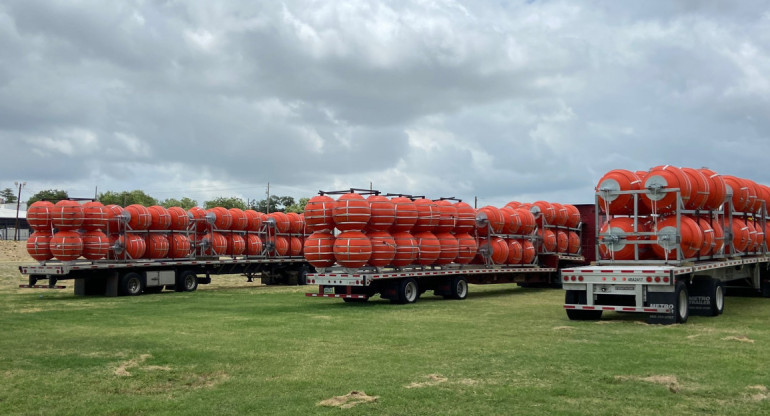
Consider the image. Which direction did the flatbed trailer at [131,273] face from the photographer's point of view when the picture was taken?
facing away from the viewer and to the right of the viewer

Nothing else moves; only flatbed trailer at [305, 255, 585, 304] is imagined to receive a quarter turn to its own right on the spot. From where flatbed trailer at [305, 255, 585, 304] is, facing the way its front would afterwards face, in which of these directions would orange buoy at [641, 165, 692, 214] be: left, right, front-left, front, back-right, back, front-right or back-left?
front

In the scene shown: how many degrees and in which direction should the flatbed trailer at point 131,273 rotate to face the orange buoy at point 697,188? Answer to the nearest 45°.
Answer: approximately 90° to its right

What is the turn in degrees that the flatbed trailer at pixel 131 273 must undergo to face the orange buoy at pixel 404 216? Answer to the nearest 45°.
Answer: approximately 90° to its right

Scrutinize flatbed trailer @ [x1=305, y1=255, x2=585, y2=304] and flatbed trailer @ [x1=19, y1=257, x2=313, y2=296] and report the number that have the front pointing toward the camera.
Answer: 0

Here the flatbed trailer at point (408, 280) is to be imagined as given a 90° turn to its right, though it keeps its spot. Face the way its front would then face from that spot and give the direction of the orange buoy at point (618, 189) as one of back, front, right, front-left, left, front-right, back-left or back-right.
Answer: front

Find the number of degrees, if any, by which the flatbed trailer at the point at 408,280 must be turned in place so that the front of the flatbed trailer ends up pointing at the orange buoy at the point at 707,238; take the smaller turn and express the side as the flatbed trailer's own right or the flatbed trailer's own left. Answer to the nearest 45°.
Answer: approximately 90° to the flatbed trailer's own right

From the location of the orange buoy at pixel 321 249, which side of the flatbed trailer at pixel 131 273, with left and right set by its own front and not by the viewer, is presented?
right

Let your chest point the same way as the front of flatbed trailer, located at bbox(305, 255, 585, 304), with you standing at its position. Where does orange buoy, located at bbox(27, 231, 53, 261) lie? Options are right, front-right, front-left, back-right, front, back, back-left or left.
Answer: back-left

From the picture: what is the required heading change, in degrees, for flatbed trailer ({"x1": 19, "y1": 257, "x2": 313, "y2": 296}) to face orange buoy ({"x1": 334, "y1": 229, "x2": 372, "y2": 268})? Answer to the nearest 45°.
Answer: approximately 90° to its right

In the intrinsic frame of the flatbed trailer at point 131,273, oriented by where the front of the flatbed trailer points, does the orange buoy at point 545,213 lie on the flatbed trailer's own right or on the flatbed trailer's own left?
on the flatbed trailer's own right

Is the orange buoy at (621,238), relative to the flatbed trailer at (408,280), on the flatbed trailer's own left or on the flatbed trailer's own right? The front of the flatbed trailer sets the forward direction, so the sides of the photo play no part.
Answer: on the flatbed trailer's own right

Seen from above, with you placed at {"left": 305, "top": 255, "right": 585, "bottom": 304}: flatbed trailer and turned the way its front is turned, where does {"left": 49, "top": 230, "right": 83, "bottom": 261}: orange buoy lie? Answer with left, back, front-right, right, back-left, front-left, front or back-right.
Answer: back-left

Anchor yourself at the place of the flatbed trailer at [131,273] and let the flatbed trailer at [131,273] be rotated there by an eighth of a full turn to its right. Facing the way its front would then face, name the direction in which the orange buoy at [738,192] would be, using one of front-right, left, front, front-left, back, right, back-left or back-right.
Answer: front-right

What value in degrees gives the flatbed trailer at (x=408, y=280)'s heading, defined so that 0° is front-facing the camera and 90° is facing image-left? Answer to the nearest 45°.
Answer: approximately 225°

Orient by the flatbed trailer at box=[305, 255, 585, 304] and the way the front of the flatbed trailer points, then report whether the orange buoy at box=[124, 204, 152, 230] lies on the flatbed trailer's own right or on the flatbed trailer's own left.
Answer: on the flatbed trailer's own left
